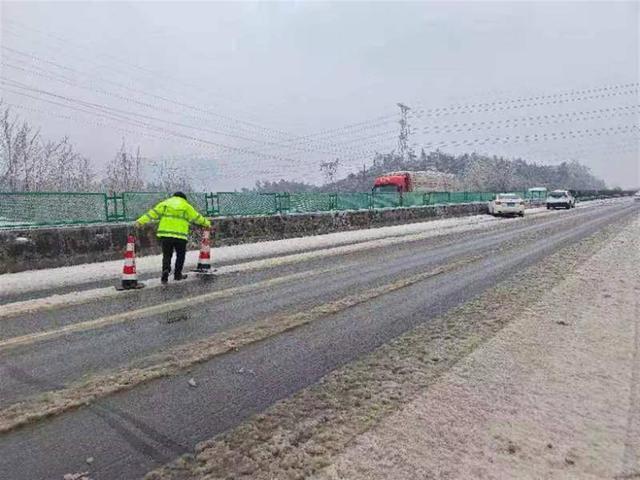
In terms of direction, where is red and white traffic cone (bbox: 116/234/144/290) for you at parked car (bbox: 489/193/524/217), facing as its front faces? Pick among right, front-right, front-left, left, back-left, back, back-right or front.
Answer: back

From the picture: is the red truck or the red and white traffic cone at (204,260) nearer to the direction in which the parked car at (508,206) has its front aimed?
the red truck

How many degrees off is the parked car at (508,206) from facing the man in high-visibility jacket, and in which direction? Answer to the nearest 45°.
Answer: approximately 180°

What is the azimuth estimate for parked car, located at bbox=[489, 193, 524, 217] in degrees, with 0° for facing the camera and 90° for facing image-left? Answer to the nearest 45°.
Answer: approximately 180°

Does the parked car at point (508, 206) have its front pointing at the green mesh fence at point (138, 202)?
no

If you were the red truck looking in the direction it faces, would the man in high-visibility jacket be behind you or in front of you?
in front

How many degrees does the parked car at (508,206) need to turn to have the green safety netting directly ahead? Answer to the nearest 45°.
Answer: approximately 135° to its left

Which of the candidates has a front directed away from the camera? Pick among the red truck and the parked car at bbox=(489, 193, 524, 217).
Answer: the parked car

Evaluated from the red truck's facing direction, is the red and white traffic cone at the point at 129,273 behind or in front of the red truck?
in front

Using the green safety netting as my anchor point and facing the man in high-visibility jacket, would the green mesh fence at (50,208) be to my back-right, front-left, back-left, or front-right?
front-right

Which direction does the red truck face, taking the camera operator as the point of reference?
facing the viewer and to the left of the viewer

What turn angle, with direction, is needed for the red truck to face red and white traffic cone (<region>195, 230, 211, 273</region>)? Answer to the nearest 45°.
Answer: approximately 45° to its left

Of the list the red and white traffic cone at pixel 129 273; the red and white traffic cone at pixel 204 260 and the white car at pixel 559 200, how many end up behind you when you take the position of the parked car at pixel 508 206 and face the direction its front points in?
2

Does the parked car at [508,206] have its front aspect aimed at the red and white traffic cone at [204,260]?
no

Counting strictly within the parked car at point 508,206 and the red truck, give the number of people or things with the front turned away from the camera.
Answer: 1
